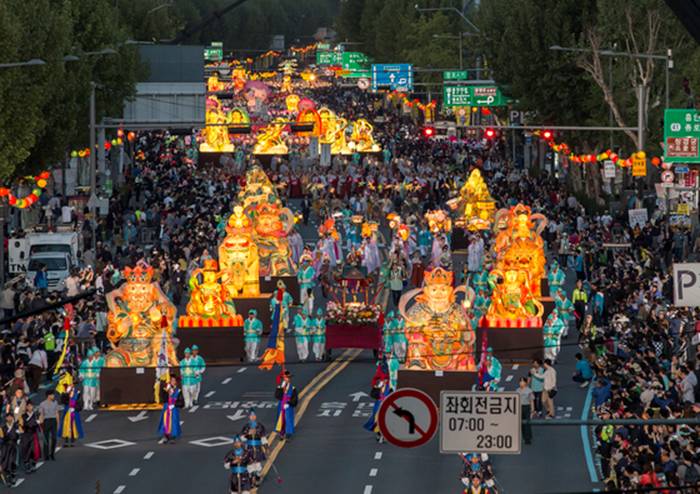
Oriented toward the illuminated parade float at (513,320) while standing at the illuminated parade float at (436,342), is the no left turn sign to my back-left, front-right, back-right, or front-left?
back-right

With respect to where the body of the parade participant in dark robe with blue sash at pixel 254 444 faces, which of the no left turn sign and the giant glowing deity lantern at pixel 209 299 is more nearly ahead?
the no left turn sign

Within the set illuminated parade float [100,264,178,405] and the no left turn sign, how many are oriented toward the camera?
2

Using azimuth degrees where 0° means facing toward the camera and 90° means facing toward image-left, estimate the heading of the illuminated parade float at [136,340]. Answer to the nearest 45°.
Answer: approximately 0°

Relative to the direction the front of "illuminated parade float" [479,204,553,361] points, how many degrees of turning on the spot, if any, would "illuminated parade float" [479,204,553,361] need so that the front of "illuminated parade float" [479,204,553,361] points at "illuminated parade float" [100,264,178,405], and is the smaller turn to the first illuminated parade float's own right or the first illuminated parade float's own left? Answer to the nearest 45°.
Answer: approximately 45° to the first illuminated parade float's own right

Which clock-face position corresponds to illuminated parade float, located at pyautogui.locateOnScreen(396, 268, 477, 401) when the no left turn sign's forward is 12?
The illuminated parade float is roughly at 6 o'clock from the no left turn sign.

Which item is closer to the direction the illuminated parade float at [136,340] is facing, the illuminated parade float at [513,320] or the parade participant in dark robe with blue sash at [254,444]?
the parade participant in dark robe with blue sash

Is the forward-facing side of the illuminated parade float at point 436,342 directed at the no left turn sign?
yes
